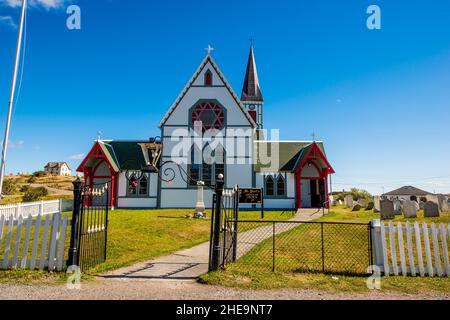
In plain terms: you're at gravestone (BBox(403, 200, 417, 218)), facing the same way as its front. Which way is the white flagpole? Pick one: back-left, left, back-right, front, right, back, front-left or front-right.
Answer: front-right

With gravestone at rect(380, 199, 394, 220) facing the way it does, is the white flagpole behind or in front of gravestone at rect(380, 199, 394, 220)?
in front

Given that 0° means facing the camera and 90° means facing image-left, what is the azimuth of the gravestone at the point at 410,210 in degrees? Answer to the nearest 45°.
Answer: approximately 0°

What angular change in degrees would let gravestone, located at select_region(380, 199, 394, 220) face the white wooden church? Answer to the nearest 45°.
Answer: approximately 90° to its right

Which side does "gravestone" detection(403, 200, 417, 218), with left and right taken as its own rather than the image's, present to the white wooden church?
right

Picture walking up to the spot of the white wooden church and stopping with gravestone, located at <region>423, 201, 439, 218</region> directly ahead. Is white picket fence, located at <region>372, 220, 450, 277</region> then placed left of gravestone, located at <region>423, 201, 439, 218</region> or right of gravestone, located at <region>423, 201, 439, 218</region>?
right

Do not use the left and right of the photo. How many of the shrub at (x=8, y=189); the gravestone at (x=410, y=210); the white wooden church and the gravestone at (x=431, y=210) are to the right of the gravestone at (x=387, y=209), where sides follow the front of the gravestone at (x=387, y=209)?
2

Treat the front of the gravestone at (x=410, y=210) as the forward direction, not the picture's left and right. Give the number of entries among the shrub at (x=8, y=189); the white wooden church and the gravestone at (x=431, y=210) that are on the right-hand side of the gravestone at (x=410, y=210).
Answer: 2

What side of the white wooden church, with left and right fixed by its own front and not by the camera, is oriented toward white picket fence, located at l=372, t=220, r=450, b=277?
front

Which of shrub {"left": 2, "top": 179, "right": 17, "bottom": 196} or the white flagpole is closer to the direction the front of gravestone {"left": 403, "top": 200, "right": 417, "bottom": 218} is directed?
the white flagpole

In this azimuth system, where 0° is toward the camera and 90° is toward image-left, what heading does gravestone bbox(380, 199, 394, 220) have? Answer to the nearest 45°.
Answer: approximately 0°

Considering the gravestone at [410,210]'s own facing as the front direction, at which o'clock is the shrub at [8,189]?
The shrub is roughly at 3 o'clock from the gravestone.

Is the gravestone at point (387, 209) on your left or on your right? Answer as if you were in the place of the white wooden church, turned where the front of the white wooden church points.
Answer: on your left

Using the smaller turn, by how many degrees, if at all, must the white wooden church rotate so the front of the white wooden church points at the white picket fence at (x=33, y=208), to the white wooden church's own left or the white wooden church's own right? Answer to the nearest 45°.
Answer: approximately 45° to the white wooden church's own right

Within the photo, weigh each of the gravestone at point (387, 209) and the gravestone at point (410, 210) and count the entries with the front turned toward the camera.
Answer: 2

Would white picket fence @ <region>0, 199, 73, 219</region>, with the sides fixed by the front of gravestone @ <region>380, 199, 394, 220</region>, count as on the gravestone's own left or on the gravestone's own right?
on the gravestone's own right
